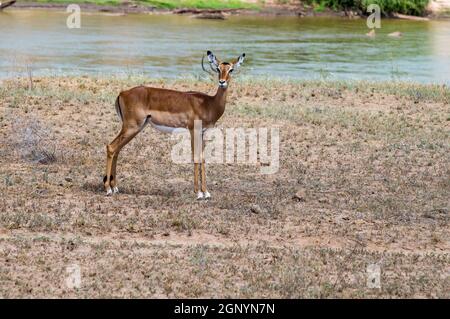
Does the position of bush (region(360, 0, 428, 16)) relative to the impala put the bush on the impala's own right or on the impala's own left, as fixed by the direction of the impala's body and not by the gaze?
on the impala's own left

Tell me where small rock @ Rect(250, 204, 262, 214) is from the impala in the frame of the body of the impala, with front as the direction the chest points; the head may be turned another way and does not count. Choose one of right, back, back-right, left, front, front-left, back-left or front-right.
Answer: front-right

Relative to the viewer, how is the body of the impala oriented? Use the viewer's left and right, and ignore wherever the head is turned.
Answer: facing to the right of the viewer

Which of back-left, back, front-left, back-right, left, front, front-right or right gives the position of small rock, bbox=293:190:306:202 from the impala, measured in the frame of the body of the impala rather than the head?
front

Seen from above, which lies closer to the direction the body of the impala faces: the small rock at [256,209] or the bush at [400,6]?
the small rock
